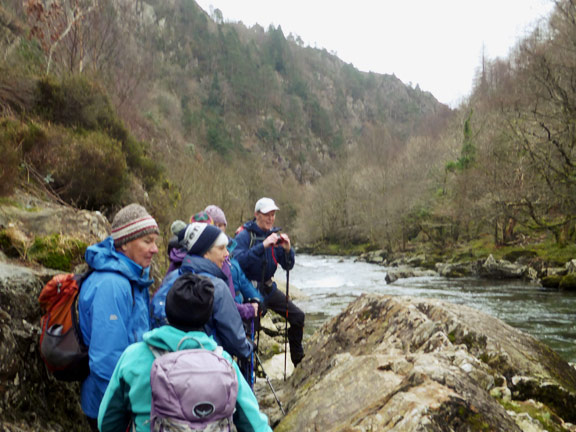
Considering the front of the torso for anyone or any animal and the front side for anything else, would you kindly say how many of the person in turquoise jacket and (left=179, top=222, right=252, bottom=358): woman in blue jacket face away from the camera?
1

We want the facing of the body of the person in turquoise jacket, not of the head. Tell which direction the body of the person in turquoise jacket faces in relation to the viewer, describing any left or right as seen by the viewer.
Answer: facing away from the viewer

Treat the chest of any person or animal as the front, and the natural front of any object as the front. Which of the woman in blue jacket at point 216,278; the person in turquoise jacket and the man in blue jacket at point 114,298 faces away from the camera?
the person in turquoise jacket

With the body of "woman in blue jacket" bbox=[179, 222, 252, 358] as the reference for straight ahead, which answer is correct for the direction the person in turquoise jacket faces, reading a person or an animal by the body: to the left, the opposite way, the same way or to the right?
to the left

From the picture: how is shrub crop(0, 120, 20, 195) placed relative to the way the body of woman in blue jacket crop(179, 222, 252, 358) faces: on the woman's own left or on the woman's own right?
on the woman's own left

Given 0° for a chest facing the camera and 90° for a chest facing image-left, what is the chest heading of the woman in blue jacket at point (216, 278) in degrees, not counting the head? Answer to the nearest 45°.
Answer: approximately 270°

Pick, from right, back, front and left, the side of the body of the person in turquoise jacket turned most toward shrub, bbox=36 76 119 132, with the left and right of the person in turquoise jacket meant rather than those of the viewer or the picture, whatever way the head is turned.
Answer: front

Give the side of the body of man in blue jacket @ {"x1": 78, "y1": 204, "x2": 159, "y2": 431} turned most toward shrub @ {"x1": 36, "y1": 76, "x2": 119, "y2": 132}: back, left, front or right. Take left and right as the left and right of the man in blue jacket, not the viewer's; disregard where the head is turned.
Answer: left

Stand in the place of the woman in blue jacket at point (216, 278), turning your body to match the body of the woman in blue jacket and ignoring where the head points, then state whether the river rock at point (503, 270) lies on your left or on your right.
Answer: on your left

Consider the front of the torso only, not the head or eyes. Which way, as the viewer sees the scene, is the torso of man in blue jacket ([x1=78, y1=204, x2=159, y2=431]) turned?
to the viewer's right

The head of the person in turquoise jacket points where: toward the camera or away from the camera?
away from the camera

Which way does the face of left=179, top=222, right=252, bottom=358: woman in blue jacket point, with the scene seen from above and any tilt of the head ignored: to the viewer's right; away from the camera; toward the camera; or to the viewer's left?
to the viewer's right

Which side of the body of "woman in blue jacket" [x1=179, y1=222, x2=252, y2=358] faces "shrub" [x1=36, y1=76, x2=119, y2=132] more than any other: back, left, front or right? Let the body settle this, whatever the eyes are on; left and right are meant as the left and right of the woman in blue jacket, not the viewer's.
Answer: left
